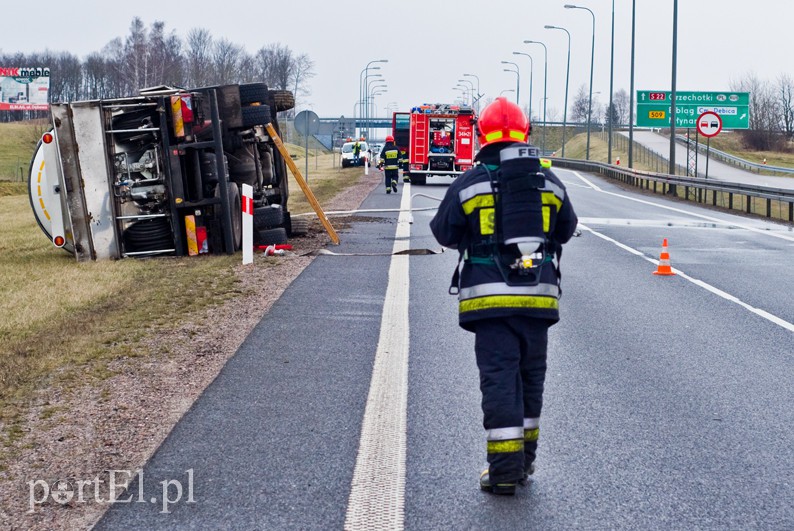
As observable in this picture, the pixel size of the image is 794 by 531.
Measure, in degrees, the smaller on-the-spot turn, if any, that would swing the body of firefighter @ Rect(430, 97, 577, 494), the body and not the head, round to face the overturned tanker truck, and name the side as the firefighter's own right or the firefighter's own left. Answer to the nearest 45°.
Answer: approximately 45° to the firefighter's own left

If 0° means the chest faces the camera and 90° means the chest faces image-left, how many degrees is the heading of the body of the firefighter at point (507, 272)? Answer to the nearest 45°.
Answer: approximately 180°

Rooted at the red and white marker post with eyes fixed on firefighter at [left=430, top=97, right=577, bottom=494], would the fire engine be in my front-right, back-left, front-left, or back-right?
back-left

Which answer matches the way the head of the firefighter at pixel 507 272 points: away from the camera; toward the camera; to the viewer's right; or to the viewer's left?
away from the camera

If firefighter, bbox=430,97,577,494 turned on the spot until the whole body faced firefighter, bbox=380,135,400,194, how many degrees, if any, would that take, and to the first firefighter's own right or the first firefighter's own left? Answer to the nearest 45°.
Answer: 0° — they already face them
